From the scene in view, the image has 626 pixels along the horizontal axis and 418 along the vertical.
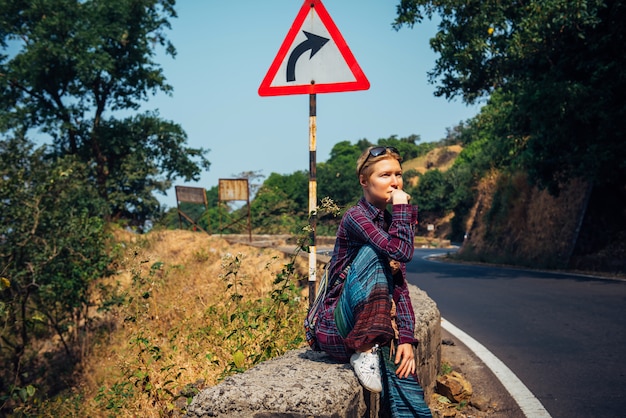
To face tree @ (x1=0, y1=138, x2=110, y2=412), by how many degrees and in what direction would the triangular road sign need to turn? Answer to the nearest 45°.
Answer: approximately 135° to its right

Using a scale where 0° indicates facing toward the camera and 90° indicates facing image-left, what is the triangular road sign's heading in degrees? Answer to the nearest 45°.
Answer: approximately 0°

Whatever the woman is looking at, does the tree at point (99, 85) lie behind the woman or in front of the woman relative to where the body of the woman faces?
behind

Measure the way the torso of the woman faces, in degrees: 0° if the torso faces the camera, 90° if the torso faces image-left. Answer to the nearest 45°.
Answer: approximately 315°

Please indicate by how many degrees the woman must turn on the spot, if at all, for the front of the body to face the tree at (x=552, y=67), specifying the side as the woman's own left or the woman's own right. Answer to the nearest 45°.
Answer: approximately 135° to the woman's own left

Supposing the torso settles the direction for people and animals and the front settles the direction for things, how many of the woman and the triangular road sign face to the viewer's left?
0
